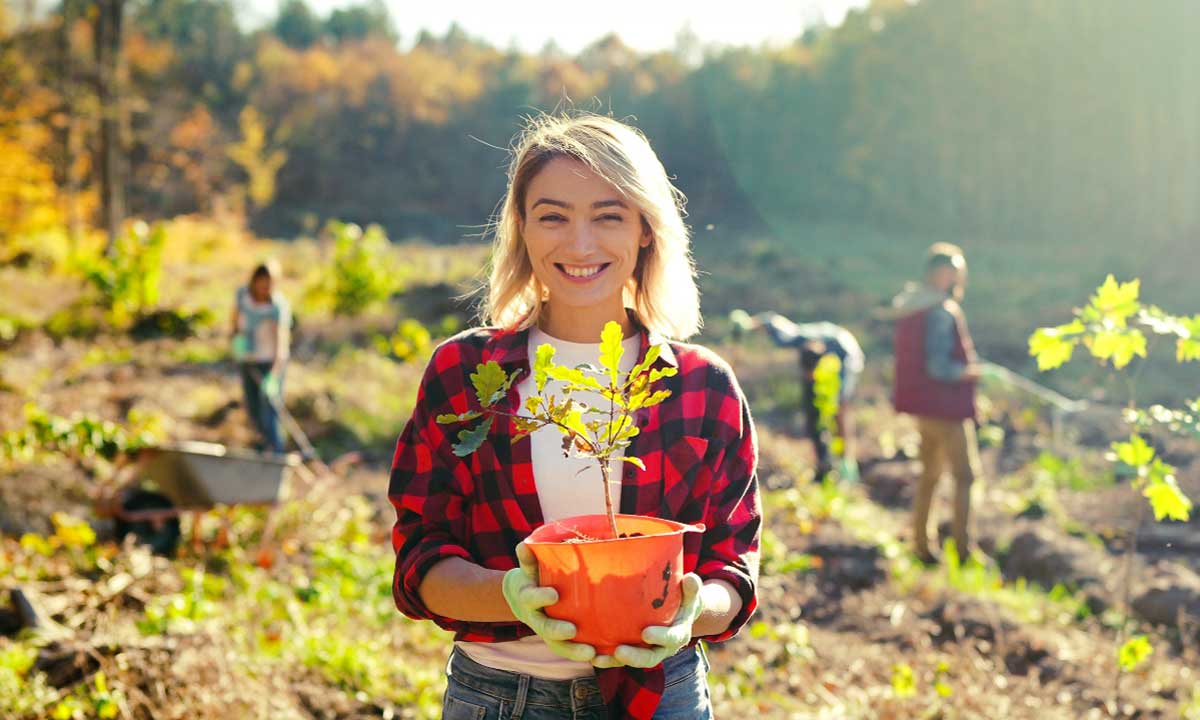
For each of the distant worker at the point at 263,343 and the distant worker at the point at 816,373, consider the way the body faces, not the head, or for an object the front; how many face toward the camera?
1

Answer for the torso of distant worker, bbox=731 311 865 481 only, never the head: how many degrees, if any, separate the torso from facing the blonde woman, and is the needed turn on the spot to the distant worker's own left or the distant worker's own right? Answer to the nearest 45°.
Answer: approximately 90° to the distant worker's own left

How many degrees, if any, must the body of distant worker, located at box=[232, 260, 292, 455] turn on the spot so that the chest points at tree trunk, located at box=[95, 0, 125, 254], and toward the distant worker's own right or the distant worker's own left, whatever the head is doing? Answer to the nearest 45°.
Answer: approximately 180°

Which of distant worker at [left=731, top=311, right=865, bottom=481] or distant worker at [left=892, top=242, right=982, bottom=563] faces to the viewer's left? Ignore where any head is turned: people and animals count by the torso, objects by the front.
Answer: distant worker at [left=731, top=311, right=865, bottom=481]

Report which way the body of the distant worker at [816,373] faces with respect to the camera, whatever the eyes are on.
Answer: to the viewer's left

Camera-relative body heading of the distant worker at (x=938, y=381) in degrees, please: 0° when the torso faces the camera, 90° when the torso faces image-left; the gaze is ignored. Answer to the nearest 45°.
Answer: approximately 225°

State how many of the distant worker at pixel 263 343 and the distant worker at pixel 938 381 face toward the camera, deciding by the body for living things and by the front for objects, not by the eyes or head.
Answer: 1

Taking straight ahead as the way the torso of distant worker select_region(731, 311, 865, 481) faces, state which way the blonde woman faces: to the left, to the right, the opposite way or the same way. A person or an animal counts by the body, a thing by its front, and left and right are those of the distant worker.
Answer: to the left
